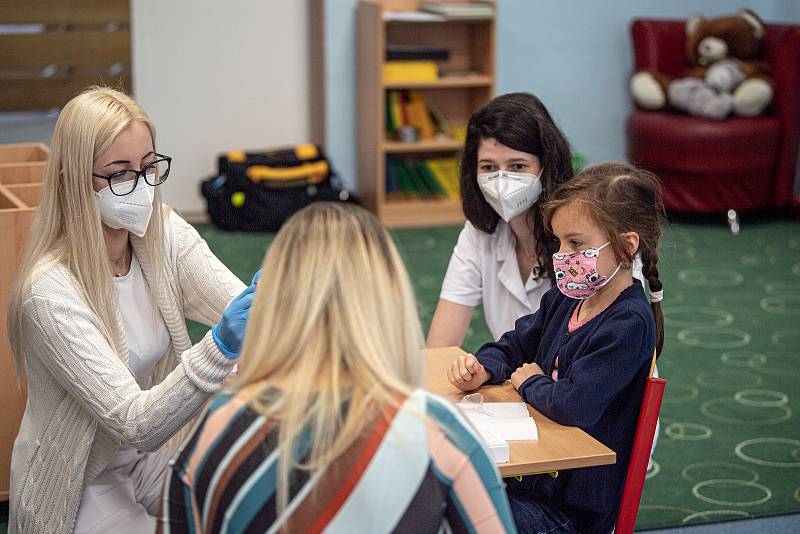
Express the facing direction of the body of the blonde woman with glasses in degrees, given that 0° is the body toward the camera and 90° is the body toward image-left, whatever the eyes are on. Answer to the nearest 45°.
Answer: approximately 315°

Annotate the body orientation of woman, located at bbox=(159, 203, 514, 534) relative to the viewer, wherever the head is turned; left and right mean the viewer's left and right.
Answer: facing away from the viewer

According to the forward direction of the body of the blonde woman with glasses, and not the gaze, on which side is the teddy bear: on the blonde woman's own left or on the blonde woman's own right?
on the blonde woman's own left

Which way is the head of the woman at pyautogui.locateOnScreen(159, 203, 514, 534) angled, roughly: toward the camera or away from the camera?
away from the camera

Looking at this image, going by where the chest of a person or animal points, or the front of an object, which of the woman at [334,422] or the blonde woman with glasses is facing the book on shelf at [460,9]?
the woman

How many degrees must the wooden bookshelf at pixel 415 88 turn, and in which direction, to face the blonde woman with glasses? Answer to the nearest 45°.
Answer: approximately 45° to its right

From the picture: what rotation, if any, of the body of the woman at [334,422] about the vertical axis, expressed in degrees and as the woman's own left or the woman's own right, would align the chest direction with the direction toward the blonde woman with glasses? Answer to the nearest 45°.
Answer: approximately 45° to the woman's own left

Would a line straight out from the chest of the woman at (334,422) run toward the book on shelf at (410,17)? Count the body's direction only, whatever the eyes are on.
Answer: yes

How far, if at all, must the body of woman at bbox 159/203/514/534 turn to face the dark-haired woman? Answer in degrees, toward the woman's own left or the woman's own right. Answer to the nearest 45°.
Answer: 0° — they already face them

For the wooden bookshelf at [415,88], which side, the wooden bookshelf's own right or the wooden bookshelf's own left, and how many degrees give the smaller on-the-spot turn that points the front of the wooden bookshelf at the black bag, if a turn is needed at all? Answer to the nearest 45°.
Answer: approximately 90° to the wooden bookshelf's own right
